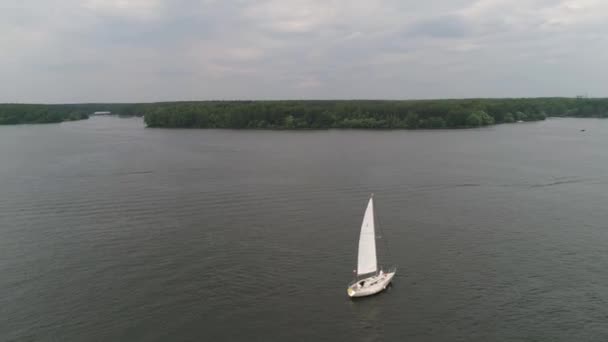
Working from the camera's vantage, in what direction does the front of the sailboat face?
facing away from the viewer and to the right of the viewer
